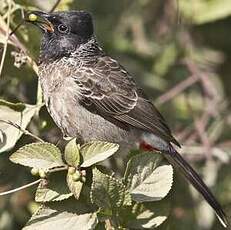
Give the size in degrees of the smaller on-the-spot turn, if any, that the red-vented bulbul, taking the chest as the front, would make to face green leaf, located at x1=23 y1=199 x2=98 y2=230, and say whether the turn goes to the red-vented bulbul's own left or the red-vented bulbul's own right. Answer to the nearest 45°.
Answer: approximately 90° to the red-vented bulbul's own left

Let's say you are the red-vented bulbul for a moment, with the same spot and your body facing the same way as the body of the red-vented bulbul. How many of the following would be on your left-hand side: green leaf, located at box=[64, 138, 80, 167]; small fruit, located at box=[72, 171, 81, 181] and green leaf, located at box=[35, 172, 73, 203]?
3

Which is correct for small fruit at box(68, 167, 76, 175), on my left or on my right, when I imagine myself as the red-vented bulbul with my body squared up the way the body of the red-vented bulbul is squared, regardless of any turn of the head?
on my left

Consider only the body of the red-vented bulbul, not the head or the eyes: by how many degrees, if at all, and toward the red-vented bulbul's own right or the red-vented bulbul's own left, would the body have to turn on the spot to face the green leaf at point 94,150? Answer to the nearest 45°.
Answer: approximately 90° to the red-vented bulbul's own left

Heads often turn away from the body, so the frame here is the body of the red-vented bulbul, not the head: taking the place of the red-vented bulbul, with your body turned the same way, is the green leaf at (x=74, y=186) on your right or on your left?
on your left

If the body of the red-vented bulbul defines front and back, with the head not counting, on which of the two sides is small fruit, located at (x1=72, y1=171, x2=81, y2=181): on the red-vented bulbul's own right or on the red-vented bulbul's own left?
on the red-vented bulbul's own left

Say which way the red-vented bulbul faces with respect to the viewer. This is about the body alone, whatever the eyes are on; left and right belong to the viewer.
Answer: facing to the left of the viewer

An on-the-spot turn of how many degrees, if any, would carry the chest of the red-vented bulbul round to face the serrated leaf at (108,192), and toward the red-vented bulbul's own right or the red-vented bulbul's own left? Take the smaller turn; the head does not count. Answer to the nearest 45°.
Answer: approximately 90° to the red-vented bulbul's own left
